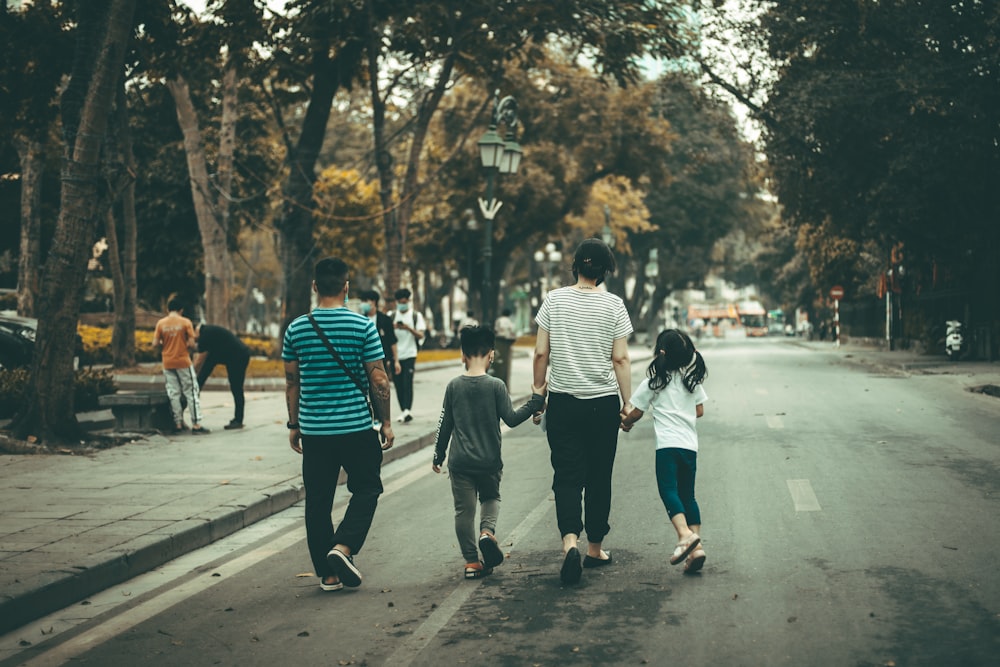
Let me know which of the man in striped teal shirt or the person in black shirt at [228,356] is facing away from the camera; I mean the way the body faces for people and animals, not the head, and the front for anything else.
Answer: the man in striped teal shirt

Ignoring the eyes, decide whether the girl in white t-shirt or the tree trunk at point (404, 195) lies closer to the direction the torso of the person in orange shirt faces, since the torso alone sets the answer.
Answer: the tree trunk

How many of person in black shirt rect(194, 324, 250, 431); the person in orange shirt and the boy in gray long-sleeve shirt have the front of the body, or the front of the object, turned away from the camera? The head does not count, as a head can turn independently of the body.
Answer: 2

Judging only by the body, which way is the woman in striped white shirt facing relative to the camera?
away from the camera

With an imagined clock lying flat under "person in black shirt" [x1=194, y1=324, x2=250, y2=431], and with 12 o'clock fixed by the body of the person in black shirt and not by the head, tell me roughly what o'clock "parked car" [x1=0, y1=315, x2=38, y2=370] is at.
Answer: The parked car is roughly at 2 o'clock from the person in black shirt.

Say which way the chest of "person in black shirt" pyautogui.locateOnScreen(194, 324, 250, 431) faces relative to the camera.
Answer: to the viewer's left

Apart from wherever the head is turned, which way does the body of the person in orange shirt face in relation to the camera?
away from the camera

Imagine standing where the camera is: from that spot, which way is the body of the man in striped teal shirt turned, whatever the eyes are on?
away from the camera

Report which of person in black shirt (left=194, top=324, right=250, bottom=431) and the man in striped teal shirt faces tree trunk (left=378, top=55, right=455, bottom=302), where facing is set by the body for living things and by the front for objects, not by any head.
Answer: the man in striped teal shirt

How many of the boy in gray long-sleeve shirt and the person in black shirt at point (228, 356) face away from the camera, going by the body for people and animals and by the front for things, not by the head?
1

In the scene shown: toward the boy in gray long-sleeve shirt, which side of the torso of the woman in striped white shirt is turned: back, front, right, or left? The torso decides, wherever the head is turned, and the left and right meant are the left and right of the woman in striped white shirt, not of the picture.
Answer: left

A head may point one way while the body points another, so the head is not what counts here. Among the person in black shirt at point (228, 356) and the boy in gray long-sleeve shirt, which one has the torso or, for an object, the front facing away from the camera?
the boy in gray long-sleeve shirt

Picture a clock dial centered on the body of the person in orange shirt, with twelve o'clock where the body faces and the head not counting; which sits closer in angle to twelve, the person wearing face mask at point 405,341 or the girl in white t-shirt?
the person wearing face mask

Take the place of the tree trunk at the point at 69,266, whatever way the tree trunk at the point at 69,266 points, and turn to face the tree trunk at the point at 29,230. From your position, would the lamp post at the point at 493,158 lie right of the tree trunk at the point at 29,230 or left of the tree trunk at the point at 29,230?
right

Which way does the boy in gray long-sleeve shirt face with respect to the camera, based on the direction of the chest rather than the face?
away from the camera

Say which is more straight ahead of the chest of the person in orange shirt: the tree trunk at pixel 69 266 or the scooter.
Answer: the scooter
